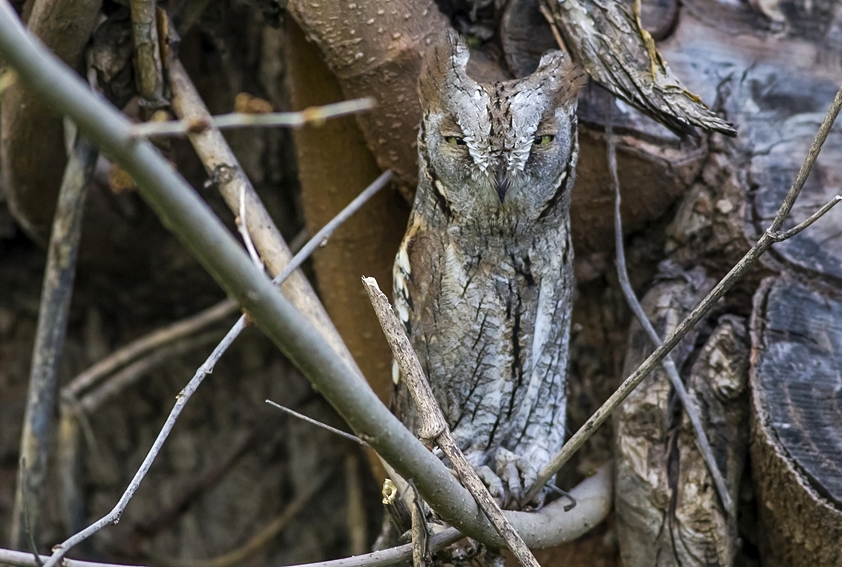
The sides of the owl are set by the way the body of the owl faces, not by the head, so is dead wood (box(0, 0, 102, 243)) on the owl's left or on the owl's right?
on the owl's right

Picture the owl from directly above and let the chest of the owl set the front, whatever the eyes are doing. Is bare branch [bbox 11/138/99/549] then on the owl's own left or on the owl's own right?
on the owl's own right

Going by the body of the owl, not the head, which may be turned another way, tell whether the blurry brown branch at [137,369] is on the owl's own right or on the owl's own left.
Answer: on the owl's own right

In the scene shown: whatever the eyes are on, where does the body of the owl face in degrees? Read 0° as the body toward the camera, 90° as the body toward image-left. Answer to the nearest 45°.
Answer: approximately 0°

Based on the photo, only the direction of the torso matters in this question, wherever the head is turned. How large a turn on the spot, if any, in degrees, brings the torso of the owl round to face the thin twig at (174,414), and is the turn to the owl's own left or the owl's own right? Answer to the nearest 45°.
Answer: approximately 45° to the owl's own right
